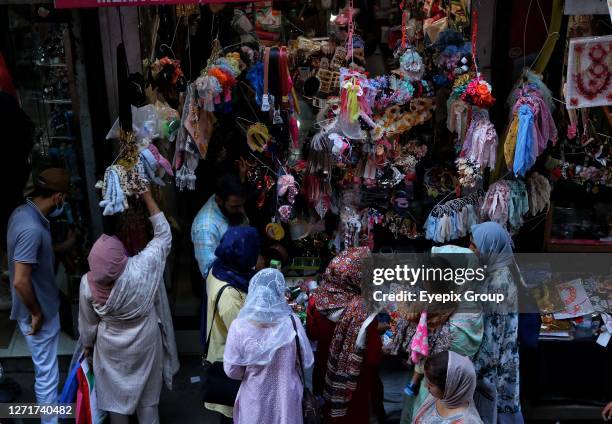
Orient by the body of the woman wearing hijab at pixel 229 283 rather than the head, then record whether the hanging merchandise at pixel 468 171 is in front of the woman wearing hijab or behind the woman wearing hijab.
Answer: in front

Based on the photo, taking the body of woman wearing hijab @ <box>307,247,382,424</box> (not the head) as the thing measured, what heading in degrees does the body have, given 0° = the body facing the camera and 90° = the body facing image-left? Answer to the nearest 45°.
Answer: approximately 225°

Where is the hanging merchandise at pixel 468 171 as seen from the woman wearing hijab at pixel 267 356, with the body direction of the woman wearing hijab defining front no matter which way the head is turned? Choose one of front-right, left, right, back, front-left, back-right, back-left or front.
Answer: front-right

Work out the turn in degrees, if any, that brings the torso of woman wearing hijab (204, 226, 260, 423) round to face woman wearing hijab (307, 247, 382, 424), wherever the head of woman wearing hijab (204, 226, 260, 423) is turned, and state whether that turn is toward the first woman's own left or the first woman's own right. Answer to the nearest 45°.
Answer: approximately 45° to the first woman's own right

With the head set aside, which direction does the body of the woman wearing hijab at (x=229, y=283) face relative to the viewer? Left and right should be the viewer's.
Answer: facing away from the viewer and to the right of the viewer

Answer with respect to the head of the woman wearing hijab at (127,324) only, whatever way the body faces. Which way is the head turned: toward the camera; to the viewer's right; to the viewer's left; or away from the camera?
away from the camera

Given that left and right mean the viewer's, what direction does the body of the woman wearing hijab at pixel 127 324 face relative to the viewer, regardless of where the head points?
facing away from the viewer

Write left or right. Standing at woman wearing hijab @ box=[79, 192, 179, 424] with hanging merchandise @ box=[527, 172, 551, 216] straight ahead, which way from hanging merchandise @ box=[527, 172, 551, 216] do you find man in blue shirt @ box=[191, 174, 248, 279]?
left

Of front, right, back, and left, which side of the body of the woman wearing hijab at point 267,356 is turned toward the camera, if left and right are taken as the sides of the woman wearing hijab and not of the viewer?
back

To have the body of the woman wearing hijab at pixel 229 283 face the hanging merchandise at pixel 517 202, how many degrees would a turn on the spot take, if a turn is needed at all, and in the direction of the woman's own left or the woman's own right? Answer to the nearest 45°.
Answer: approximately 45° to the woman's own right

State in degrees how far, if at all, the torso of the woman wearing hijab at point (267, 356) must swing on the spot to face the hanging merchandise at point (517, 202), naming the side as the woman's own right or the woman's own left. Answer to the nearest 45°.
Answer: approximately 45° to the woman's own right

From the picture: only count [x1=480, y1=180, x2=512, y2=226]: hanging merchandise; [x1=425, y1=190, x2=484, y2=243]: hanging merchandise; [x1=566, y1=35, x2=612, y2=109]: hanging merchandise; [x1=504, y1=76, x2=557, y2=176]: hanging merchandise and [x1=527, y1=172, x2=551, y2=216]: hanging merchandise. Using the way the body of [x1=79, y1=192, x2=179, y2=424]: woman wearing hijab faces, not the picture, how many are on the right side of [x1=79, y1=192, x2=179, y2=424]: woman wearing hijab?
5

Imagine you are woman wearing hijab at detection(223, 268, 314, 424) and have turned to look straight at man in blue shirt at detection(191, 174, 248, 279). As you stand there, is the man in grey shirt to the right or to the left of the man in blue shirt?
left

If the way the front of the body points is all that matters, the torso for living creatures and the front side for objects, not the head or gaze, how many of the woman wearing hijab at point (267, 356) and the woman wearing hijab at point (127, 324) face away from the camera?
2

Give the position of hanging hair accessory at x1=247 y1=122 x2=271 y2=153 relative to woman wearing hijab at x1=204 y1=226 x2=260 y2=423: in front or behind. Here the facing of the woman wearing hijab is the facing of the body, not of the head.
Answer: in front
